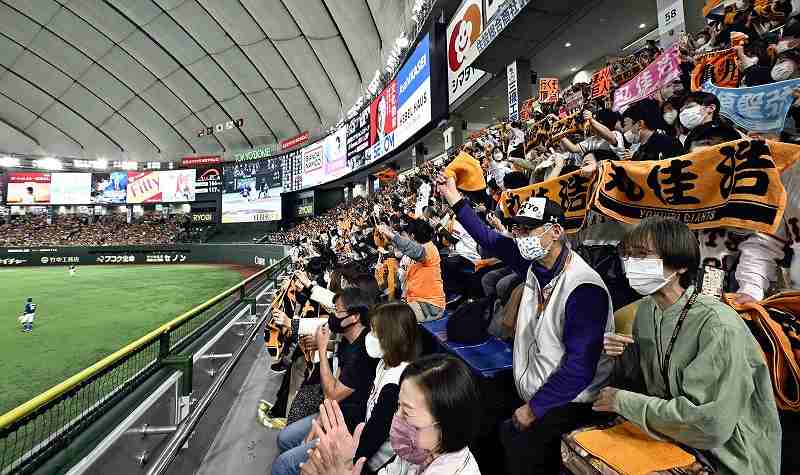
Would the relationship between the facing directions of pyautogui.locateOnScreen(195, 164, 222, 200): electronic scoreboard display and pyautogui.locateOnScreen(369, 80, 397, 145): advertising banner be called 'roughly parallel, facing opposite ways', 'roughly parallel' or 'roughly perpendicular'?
roughly perpendicular

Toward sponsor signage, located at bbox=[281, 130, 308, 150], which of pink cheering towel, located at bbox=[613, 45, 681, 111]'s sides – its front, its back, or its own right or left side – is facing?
right

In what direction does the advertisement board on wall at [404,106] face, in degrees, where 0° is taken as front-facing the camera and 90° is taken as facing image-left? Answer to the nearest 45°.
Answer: approximately 45°

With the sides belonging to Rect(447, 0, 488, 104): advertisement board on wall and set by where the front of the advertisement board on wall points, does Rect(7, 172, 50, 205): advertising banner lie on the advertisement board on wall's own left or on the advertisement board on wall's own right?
on the advertisement board on wall's own right

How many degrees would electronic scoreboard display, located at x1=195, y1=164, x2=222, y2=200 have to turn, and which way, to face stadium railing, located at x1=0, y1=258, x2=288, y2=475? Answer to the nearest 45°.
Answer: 0° — it already faces it

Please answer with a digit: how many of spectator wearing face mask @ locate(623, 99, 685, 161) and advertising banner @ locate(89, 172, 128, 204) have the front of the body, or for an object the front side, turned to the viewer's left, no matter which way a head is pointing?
1

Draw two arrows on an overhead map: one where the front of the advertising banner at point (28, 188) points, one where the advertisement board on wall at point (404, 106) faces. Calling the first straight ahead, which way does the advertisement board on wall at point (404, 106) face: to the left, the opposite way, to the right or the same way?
to the right

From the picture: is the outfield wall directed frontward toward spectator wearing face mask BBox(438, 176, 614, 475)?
yes

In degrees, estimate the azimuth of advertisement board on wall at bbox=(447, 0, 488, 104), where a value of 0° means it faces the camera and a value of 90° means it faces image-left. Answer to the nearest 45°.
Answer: approximately 45°

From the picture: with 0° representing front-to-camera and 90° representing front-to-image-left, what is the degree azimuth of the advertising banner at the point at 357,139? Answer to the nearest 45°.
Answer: approximately 45°

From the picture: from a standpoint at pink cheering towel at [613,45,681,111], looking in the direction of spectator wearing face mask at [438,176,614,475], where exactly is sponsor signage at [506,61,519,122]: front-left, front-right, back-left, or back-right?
back-right

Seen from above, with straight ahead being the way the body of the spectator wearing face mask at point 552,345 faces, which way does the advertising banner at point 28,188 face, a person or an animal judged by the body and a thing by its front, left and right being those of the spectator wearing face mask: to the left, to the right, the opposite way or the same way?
to the left
